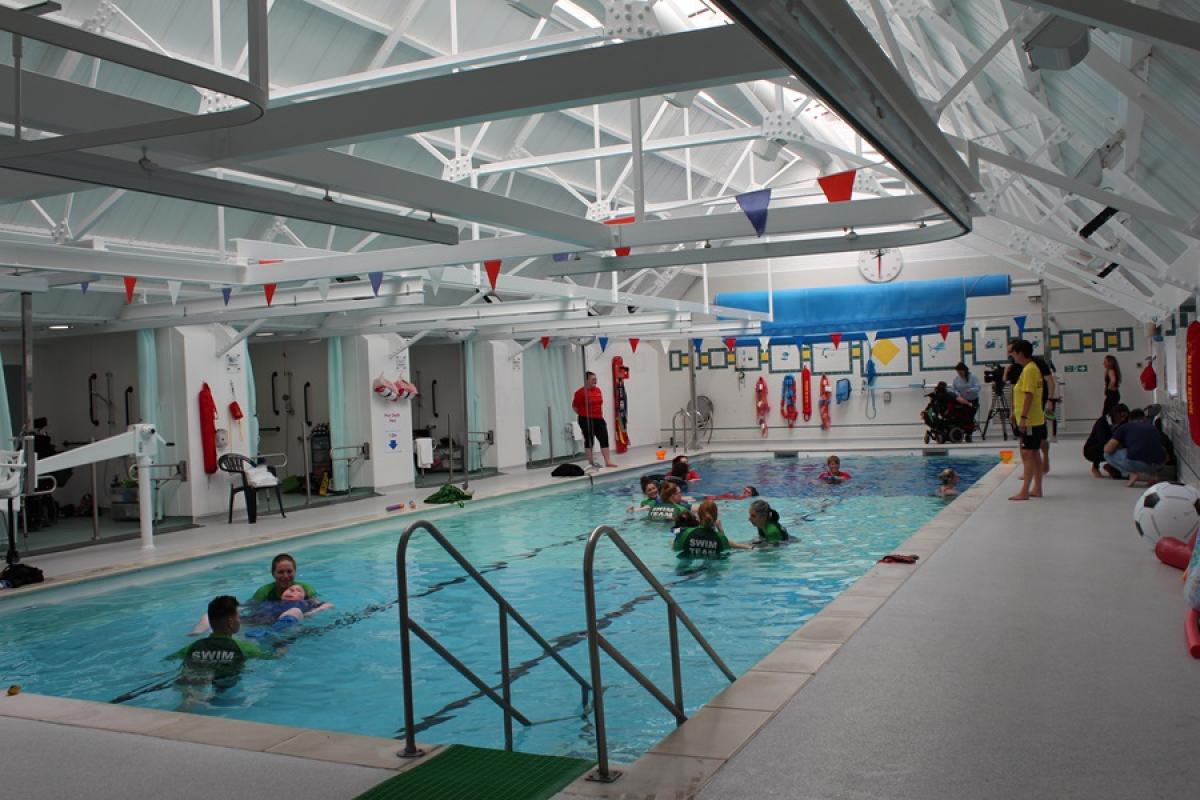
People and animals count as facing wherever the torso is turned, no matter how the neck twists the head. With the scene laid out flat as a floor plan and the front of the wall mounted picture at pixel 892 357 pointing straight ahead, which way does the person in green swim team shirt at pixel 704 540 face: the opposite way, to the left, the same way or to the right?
the opposite way

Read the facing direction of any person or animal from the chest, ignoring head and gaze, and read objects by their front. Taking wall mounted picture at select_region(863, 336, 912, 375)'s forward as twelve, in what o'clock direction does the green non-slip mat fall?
The green non-slip mat is roughly at 12 o'clock from the wall mounted picture.

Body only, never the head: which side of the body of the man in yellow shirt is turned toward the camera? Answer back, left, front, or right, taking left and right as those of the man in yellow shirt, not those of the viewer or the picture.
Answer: left

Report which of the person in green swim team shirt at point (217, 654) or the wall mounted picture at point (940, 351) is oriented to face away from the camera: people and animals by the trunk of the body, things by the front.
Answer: the person in green swim team shirt

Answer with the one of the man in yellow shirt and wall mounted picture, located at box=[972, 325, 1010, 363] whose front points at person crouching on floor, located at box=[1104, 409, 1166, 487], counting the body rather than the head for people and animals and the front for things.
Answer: the wall mounted picture

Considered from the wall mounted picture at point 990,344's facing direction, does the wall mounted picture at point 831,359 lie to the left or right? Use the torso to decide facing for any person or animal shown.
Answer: on its right

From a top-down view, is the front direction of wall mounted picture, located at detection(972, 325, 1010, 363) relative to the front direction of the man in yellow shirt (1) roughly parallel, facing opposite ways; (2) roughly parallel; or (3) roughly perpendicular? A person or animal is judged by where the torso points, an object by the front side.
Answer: roughly perpendicular

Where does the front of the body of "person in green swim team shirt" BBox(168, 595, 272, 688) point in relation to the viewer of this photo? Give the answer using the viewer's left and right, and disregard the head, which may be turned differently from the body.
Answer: facing away from the viewer

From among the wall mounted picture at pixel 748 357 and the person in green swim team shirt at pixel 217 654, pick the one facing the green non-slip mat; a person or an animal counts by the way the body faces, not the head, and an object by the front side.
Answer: the wall mounted picture

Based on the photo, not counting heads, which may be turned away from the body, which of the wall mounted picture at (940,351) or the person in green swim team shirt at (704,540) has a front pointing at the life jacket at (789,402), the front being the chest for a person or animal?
the person in green swim team shirt

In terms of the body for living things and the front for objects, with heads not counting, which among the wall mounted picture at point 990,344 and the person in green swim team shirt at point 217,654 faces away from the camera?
the person in green swim team shirt
